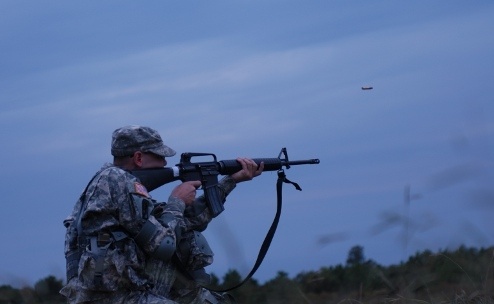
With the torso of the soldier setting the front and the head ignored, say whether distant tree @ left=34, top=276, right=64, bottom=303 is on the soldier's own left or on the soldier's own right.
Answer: on the soldier's own left

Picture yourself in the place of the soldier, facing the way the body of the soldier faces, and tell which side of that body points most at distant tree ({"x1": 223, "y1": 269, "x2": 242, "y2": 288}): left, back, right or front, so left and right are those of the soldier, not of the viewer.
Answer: left

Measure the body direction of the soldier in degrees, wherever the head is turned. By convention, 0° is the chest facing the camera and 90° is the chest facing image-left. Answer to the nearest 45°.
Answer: approximately 270°

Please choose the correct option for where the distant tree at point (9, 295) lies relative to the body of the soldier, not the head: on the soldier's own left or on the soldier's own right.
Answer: on the soldier's own left
